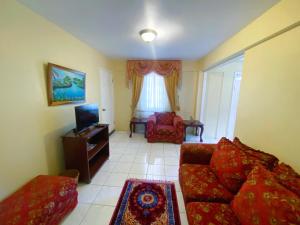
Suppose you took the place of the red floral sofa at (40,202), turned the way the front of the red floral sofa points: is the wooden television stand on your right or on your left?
on your left

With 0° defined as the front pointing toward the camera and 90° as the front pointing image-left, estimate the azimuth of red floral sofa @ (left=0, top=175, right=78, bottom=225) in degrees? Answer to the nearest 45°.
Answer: approximately 315°

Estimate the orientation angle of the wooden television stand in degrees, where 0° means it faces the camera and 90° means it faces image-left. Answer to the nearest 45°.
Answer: approximately 315°

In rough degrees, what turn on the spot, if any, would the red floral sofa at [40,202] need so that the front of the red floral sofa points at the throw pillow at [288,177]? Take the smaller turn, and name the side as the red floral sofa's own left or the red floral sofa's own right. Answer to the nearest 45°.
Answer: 0° — it already faces it

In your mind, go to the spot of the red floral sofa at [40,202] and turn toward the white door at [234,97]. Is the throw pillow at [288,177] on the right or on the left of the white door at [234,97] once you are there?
right
